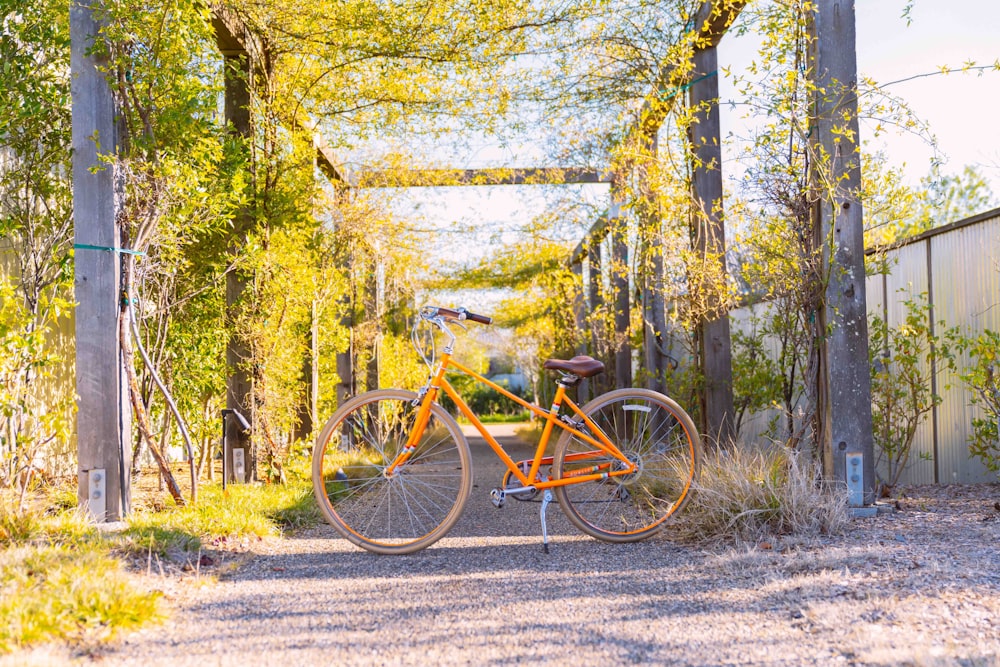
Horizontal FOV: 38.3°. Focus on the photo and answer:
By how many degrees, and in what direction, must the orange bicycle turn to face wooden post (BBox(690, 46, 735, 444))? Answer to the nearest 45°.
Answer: approximately 135° to its right

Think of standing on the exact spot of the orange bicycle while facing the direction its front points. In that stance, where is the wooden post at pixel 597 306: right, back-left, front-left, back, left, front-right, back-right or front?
right

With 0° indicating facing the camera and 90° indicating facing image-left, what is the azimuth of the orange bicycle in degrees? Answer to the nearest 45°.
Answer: approximately 90°

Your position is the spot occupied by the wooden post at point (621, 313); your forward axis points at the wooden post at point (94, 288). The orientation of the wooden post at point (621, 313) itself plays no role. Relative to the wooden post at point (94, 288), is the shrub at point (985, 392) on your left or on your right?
left

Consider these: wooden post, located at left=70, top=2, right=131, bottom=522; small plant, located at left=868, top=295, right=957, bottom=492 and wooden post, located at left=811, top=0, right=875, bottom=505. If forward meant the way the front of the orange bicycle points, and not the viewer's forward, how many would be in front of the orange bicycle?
1

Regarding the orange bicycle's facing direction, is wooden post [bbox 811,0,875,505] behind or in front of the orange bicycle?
behind

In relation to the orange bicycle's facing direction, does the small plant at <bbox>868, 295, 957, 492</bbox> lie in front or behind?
behind

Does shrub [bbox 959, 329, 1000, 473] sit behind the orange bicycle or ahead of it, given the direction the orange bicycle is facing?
behind

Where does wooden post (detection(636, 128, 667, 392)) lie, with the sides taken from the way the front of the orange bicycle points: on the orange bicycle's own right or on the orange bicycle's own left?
on the orange bicycle's own right

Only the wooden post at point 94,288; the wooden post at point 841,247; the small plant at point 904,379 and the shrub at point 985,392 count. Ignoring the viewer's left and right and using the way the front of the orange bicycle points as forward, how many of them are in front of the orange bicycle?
1

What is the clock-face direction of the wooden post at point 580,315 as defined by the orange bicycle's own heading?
The wooden post is roughly at 3 o'clock from the orange bicycle.

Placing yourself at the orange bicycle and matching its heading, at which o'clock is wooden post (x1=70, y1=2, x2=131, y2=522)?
The wooden post is roughly at 12 o'clock from the orange bicycle.
